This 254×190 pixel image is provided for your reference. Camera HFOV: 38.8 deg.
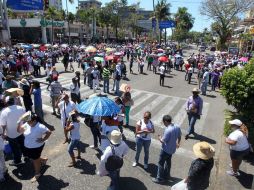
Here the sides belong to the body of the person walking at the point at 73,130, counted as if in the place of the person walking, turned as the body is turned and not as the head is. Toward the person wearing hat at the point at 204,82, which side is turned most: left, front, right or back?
back

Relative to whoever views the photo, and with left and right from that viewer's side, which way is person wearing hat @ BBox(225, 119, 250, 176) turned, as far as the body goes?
facing to the left of the viewer

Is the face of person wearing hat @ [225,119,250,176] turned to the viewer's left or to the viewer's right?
to the viewer's left

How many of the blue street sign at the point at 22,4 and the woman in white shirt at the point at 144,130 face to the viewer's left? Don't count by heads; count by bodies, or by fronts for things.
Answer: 0

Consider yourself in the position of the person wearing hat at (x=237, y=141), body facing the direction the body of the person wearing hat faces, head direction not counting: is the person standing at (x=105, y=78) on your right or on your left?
on your right
